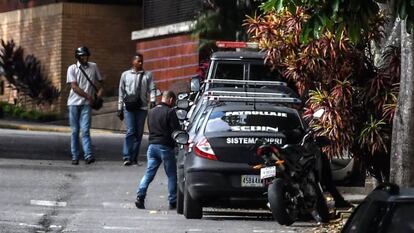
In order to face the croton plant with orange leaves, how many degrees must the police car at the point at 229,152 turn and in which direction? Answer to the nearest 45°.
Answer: approximately 90° to its right

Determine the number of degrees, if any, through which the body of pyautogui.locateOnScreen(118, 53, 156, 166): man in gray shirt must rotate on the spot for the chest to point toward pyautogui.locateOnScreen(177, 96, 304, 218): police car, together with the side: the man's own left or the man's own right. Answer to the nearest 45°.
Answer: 0° — they already face it

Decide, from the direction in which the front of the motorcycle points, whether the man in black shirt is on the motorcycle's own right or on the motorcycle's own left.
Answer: on the motorcycle's own left

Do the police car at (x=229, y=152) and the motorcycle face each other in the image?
no

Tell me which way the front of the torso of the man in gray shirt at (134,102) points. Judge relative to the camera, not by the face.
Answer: toward the camera

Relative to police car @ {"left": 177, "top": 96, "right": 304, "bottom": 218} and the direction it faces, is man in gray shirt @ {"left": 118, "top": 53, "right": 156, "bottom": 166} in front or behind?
in front

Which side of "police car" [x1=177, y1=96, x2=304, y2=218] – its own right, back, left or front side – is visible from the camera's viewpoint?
back

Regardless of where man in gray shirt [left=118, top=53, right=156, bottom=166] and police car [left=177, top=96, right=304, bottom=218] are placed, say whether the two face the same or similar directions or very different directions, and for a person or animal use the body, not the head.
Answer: very different directions

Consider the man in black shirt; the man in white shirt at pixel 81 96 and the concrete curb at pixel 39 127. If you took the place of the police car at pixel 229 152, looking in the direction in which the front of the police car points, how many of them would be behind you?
0

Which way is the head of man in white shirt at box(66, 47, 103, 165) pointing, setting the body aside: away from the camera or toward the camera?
toward the camera

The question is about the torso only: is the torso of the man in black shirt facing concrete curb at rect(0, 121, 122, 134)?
no

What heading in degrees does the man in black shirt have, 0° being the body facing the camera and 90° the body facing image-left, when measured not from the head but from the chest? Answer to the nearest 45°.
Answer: approximately 225°

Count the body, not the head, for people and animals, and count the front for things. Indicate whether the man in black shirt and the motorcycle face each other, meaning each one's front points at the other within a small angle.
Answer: no

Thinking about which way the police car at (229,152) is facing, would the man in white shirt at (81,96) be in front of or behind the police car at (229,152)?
in front

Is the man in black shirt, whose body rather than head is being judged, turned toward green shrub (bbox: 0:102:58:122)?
no

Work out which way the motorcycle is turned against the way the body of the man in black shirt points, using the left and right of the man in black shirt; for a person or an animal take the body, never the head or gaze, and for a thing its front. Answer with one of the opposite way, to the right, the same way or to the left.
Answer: the same way

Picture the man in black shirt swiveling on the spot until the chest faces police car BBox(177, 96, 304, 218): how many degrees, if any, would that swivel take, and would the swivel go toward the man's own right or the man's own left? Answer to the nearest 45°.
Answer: approximately 90° to the man's own right
